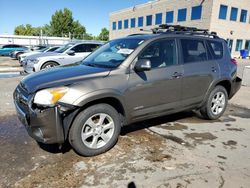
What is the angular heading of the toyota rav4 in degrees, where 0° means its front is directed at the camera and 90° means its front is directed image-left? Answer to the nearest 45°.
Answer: approximately 45°

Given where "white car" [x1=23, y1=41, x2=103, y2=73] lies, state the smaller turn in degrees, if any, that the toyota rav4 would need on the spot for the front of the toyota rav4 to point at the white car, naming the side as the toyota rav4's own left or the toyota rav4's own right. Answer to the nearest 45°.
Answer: approximately 90° to the toyota rav4's own right

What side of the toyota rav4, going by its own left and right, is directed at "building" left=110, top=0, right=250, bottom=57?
back

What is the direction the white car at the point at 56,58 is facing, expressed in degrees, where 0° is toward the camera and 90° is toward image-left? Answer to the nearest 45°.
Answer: approximately 45°

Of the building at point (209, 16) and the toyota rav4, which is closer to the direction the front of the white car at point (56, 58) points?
the toyota rav4

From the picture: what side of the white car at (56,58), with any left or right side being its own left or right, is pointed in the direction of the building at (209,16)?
back

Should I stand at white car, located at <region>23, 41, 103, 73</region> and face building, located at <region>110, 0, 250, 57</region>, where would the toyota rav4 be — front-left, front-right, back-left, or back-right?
back-right

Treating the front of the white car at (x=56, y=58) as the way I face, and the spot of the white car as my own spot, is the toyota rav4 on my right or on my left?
on my left
